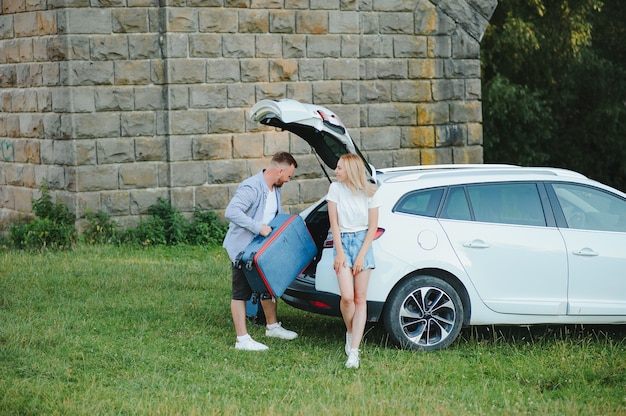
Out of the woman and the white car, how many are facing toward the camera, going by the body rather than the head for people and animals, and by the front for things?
1

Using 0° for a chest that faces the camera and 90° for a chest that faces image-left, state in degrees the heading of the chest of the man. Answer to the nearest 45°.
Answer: approximately 270°

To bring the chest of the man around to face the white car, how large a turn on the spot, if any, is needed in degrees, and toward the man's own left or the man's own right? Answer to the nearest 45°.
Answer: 0° — they already face it

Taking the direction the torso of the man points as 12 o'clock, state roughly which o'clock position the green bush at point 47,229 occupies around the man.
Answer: The green bush is roughly at 8 o'clock from the man.

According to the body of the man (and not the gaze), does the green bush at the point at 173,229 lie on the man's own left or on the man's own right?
on the man's own left

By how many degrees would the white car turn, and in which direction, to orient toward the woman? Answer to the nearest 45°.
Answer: approximately 180°

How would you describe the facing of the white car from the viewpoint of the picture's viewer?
facing away from the viewer and to the right of the viewer

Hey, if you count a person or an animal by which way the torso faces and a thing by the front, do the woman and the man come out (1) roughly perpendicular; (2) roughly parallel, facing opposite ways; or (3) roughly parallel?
roughly perpendicular

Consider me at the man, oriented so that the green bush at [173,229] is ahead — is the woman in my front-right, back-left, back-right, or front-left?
back-right

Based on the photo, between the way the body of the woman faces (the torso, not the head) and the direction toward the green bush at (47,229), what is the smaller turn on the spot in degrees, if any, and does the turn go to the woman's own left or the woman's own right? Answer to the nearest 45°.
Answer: approximately 135° to the woman's own right

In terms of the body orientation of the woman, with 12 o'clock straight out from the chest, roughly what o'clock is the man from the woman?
The man is roughly at 4 o'clock from the woman.

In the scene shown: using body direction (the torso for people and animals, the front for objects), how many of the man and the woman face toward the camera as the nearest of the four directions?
1
